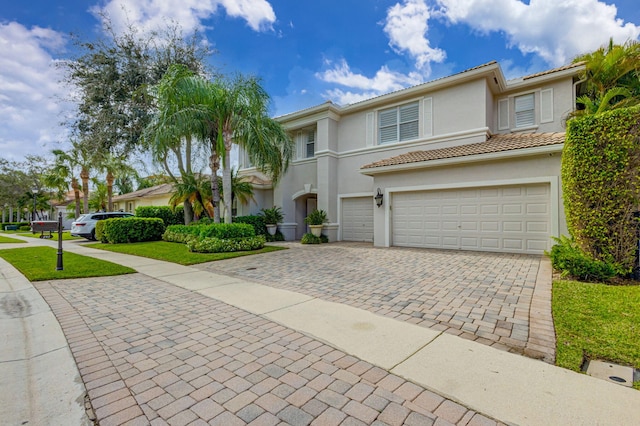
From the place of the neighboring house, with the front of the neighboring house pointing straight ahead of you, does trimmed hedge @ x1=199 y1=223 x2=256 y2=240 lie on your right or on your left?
on your left

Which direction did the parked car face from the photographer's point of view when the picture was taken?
facing away from the viewer and to the right of the viewer

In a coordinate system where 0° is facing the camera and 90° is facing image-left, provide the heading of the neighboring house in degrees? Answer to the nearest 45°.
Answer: approximately 45°

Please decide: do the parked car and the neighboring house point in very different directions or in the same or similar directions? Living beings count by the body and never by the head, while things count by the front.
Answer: very different directions

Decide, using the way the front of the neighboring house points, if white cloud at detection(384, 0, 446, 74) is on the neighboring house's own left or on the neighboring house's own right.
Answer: on the neighboring house's own left

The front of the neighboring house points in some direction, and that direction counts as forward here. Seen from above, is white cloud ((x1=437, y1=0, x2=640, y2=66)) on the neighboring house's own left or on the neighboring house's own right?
on the neighboring house's own left

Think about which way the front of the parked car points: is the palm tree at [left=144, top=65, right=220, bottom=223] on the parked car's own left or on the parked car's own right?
on the parked car's own right

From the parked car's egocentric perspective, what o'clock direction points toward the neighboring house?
The neighboring house is roughly at 11 o'clock from the parked car.

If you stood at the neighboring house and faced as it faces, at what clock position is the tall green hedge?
The tall green hedge is roughly at 10 o'clock from the neighboring house.
